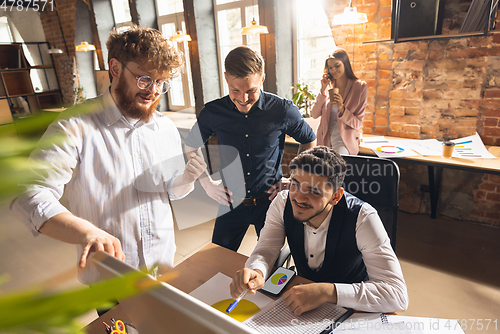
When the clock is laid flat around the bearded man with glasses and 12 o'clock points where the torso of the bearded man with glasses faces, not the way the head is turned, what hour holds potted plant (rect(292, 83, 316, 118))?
The potted plant is roughly at 9 o'clock from the bearded man with glasses.

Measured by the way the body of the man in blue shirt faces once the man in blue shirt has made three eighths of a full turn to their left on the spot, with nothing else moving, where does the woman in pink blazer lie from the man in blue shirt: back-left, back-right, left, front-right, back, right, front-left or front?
front

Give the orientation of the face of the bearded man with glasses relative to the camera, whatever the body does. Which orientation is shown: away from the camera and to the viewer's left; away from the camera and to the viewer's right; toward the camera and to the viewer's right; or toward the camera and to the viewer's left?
toward the camera and to the viewer's right

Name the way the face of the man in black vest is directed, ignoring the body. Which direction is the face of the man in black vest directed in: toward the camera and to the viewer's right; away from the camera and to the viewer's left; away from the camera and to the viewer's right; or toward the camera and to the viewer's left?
toward the camera and to the viewer's left

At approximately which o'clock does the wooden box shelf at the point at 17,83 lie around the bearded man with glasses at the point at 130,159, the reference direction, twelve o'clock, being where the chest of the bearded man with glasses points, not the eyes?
The wooden box shelf is roughly at 7 o'clock from the bearded man with glasses.

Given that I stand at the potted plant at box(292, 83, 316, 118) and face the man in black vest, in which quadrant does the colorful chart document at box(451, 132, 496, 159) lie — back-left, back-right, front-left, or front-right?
front-left

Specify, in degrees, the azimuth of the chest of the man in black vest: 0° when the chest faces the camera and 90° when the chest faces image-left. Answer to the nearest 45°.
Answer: approximately 45°

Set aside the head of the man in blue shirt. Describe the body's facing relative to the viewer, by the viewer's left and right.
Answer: facing the viewer

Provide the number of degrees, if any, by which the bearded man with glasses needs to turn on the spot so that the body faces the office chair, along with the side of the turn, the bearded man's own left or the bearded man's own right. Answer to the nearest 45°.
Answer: approximately 45° to the bearded man's own left

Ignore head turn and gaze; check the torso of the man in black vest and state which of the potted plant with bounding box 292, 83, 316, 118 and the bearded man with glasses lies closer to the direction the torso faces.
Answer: the bearded man with glasses

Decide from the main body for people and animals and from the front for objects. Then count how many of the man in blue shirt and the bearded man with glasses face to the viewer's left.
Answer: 0

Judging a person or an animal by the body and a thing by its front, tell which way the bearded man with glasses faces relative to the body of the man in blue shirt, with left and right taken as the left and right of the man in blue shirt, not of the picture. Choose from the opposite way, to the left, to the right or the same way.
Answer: to the left

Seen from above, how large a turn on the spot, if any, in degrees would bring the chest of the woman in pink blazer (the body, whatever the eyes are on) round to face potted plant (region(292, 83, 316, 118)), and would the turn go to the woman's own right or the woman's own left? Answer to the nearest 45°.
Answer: approximately 90° to the woman's own right

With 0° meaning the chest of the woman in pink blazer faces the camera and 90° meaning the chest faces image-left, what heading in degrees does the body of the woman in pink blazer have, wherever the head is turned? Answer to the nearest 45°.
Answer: approximately 45°

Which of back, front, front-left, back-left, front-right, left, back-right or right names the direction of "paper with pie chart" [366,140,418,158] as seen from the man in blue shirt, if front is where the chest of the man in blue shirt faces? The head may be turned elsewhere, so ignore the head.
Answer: back-left

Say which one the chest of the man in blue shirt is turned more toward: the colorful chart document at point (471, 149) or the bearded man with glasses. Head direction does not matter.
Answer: the bearded man with glasses

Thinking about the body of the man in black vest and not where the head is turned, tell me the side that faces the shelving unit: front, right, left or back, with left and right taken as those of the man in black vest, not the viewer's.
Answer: right
